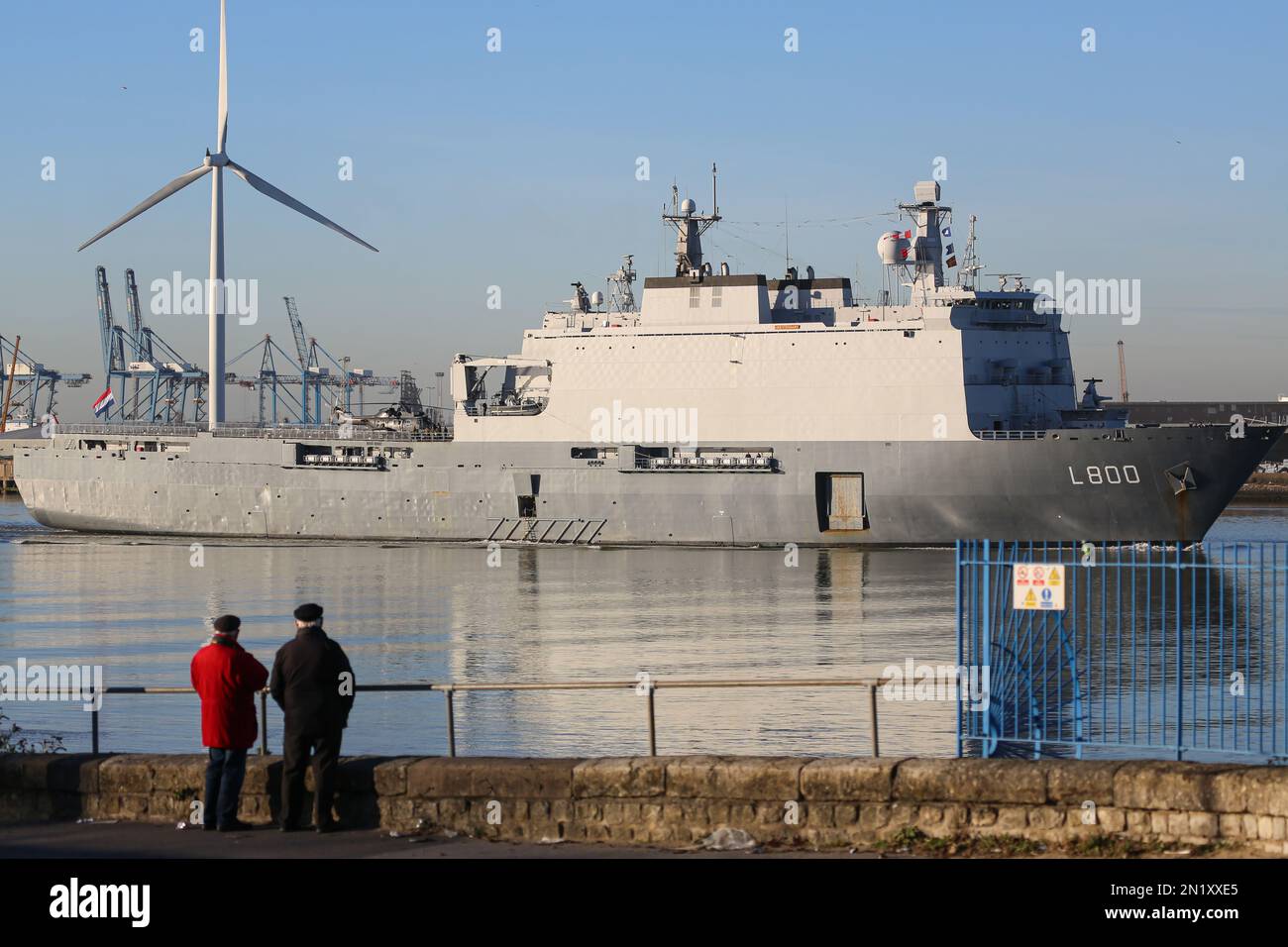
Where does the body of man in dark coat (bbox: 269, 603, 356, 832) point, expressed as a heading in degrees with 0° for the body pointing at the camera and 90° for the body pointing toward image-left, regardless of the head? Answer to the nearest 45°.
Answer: approximately 180°

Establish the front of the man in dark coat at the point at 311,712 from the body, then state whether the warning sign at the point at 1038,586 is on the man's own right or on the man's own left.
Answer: on the man's own right

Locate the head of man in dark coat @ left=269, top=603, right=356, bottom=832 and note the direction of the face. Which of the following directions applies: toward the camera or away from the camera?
away from the camera

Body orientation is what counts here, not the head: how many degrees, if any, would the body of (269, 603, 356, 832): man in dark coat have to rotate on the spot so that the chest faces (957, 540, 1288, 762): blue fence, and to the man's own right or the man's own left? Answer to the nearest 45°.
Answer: approximately 45° to the man's own right
